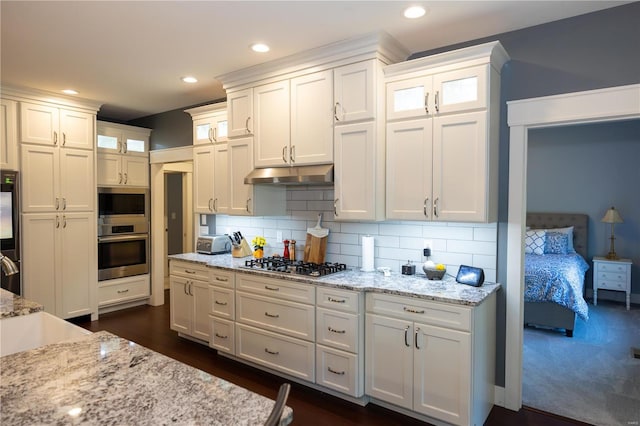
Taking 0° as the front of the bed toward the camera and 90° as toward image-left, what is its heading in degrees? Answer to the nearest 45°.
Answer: approximately 0°

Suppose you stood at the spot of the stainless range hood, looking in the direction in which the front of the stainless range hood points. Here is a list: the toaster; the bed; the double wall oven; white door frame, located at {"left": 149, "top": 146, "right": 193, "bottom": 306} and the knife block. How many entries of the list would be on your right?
4

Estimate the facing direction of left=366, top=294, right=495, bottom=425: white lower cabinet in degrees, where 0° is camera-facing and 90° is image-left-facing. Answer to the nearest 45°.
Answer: approximately 45°

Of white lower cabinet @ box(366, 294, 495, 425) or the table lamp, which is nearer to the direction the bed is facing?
the white lower cabinet

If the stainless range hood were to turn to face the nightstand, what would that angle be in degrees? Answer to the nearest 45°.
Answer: approximately 135° to its left

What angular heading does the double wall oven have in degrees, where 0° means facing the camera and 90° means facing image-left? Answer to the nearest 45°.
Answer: approximately 315°

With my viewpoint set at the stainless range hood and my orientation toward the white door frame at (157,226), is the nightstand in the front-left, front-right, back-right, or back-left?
back-right
